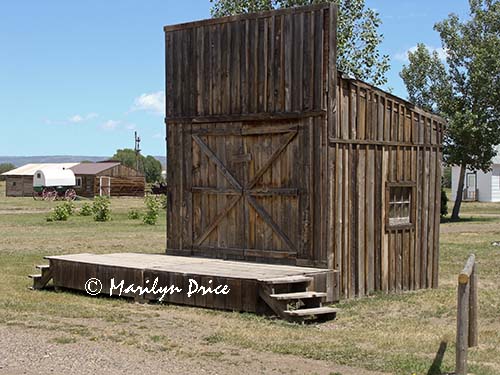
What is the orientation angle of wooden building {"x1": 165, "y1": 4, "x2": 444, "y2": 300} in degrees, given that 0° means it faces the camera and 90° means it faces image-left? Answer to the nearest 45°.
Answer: approximately 45°

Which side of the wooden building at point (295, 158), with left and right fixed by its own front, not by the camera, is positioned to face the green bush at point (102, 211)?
right

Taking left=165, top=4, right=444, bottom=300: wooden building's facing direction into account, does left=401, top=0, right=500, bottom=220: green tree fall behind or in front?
behind

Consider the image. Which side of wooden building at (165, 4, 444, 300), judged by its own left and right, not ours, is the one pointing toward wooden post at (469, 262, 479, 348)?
left
